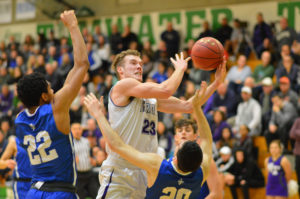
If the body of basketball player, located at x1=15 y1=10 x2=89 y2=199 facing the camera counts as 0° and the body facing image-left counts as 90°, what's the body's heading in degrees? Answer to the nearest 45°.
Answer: approximately 225°

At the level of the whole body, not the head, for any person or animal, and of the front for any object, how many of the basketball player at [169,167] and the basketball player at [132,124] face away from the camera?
1

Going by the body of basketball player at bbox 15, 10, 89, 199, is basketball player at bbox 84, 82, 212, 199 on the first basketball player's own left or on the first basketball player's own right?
on the first basketball player's own right

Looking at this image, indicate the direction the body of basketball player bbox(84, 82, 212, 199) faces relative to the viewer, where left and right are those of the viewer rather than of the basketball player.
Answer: facing away from the viewer

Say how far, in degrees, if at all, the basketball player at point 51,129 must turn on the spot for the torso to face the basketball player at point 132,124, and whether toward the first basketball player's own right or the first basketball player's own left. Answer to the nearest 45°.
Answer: approximately 45° to the first basketball player's own right

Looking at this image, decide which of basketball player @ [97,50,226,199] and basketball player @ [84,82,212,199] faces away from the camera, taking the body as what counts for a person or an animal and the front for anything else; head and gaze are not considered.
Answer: basketball player @ [84,82,212,199]
